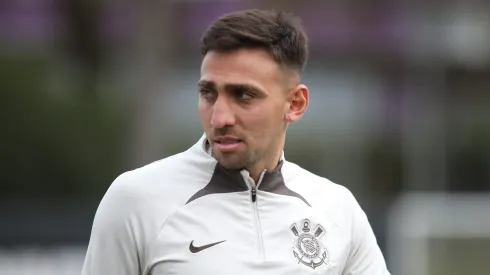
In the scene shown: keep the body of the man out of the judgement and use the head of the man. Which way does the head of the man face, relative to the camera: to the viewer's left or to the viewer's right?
to the viewer's left

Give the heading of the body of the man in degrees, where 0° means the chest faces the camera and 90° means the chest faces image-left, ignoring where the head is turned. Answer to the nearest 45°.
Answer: approximately 0°
